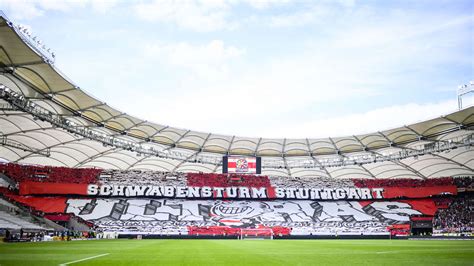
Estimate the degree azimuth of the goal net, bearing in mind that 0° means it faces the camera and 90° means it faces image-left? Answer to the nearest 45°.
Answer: approximately 0°
